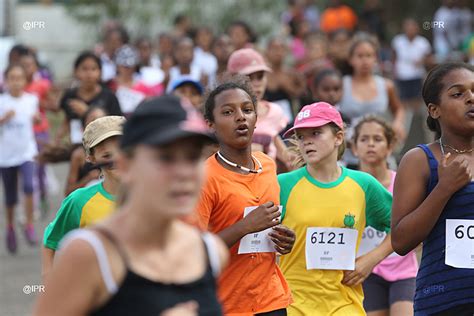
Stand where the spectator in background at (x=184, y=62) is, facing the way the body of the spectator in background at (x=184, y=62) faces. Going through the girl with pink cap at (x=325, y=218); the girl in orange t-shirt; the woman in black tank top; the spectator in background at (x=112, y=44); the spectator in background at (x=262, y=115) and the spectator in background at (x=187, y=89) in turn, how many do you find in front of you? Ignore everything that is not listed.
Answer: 5

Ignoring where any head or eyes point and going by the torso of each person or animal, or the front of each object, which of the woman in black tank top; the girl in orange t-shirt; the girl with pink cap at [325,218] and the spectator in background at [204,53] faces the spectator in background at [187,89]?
the spectator in background at [204,53]

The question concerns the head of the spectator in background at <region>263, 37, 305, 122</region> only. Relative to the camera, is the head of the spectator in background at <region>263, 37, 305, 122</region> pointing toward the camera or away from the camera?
toward the camera

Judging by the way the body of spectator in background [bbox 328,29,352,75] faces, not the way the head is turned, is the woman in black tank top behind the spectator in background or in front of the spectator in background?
in front

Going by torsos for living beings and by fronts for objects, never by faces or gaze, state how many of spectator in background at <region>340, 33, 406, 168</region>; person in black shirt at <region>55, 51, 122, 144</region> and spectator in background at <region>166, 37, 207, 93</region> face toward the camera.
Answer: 3

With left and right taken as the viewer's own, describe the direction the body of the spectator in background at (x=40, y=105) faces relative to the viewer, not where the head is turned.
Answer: facing the viewer

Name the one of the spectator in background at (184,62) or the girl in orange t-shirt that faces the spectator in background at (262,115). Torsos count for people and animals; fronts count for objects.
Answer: the spectator in background at (184,62)

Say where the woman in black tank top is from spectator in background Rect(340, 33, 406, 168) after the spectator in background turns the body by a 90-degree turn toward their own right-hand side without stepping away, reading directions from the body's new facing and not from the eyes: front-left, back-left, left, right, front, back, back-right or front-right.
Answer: left

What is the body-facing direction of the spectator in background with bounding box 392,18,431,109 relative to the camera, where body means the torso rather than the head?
toward the camera

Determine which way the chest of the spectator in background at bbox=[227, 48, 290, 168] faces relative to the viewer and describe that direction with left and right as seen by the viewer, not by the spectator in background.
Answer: facing the viewer and to the right of the viewer

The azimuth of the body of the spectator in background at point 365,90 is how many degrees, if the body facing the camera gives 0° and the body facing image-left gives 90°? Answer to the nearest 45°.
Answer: approximately 0°
